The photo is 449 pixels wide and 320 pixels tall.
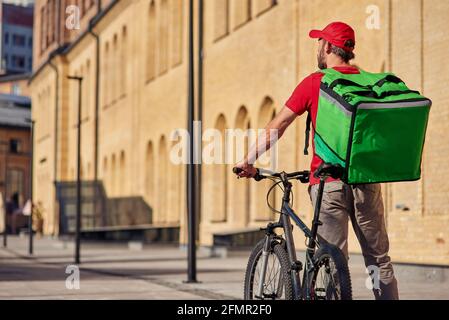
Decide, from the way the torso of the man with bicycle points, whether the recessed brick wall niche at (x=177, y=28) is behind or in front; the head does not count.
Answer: in front

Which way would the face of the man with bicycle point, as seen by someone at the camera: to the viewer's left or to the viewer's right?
to the viewer's left

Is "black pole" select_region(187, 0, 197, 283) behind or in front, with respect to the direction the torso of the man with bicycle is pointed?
in front

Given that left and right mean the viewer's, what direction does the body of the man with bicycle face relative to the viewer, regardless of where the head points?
facing away from the viewer and to the left of the viewer
